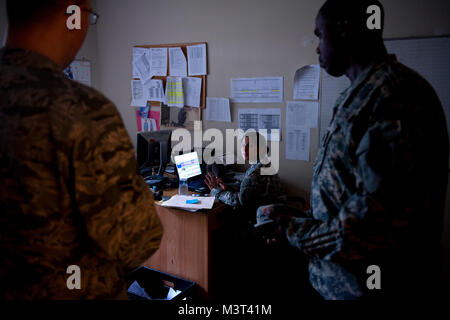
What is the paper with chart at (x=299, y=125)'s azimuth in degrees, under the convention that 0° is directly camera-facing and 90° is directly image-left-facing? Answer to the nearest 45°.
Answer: approximately 0°

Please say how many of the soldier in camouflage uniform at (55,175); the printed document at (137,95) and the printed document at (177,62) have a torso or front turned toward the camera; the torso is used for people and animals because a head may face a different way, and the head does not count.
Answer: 2

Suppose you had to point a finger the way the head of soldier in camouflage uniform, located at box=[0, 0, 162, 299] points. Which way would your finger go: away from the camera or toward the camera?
away from the camera

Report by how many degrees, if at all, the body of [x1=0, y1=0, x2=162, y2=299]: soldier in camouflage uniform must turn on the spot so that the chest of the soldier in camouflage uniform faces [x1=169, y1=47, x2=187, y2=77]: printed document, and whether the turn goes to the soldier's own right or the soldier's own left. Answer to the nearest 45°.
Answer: approximately 45° to the soldier's own left

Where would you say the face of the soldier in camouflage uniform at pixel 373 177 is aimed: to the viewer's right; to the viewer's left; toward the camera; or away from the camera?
to the viewer's left

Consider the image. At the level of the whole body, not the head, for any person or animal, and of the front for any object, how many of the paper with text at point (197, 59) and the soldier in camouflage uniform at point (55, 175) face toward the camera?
1

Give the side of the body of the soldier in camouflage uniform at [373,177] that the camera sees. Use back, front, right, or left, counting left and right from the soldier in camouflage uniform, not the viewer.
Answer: left
